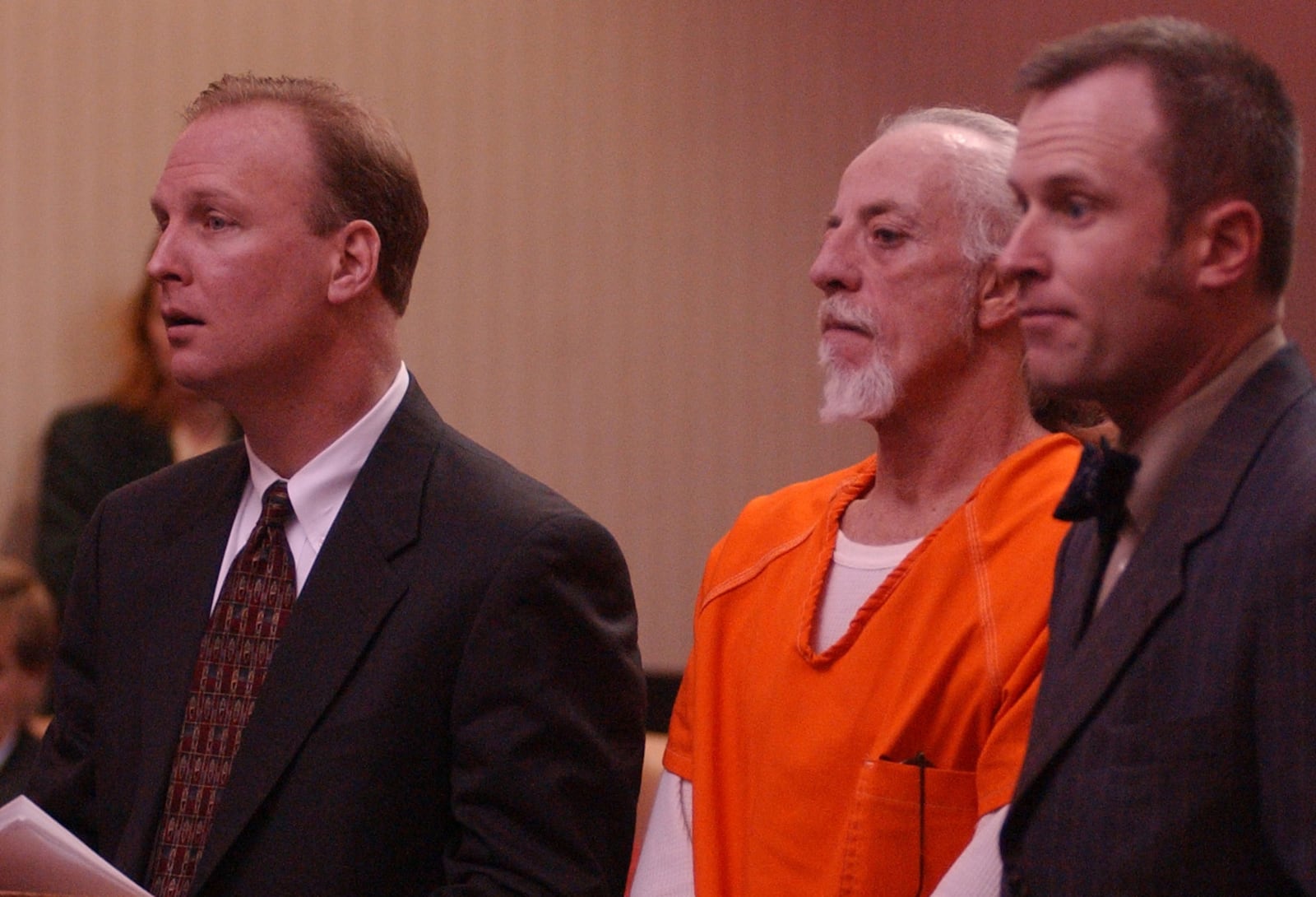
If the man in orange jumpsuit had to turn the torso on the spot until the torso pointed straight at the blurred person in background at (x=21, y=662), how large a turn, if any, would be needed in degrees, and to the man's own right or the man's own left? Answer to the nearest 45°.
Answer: approximately 90° to the man's own right

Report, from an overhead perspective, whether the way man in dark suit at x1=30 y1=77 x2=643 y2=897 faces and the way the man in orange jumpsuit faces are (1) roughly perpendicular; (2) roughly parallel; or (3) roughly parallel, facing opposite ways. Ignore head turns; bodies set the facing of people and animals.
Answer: roughly parallel

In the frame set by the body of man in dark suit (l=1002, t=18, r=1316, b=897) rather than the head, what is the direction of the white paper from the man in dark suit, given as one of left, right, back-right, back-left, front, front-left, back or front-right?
front-right

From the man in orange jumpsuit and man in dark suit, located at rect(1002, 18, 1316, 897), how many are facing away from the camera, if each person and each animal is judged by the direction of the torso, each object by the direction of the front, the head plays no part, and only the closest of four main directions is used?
0

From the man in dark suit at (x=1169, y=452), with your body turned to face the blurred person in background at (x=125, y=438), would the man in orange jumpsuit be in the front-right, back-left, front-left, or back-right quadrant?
front-right

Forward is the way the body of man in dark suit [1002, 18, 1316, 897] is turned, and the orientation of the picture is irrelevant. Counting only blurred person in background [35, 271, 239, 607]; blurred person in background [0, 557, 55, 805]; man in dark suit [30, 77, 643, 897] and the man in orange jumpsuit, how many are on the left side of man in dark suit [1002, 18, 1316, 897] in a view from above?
0

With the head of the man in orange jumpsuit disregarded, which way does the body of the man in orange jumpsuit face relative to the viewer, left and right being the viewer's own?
facing the viewer and to the left of the viewer

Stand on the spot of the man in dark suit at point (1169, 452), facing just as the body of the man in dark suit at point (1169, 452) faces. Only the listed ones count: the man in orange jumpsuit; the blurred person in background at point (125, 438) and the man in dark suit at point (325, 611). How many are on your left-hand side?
0

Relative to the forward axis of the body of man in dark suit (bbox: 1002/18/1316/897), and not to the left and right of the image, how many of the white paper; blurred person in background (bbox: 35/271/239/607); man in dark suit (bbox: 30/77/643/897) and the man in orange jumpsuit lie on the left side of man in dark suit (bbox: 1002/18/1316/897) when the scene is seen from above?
0

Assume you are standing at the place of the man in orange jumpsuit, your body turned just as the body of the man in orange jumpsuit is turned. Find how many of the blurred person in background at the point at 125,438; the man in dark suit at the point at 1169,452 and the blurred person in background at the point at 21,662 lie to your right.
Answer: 2

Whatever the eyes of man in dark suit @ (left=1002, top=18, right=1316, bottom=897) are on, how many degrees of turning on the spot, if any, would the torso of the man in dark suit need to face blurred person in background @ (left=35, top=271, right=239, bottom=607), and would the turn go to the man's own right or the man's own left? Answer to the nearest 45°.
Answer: approximately 90° to the man's own right

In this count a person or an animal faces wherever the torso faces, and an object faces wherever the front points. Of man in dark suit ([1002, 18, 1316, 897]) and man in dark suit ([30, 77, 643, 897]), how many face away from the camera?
0

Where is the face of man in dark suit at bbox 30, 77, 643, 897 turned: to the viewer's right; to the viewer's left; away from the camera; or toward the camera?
to the viewer's left

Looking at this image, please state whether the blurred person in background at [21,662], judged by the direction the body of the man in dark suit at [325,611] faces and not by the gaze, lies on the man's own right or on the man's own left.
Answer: on the man's own right

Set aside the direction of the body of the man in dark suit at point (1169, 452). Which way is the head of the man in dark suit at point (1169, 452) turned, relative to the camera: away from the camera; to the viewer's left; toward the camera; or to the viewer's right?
to the viewer's left
